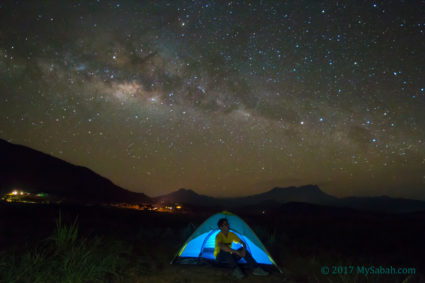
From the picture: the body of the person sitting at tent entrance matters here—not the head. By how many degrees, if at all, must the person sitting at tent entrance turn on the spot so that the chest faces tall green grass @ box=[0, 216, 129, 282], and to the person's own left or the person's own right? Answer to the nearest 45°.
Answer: approximately 90° to the person's own right

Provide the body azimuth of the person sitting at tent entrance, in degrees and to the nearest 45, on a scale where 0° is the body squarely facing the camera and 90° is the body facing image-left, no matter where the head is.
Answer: approximately 315°

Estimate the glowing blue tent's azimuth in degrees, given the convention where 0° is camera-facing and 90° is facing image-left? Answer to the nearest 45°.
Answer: approximately 0°
